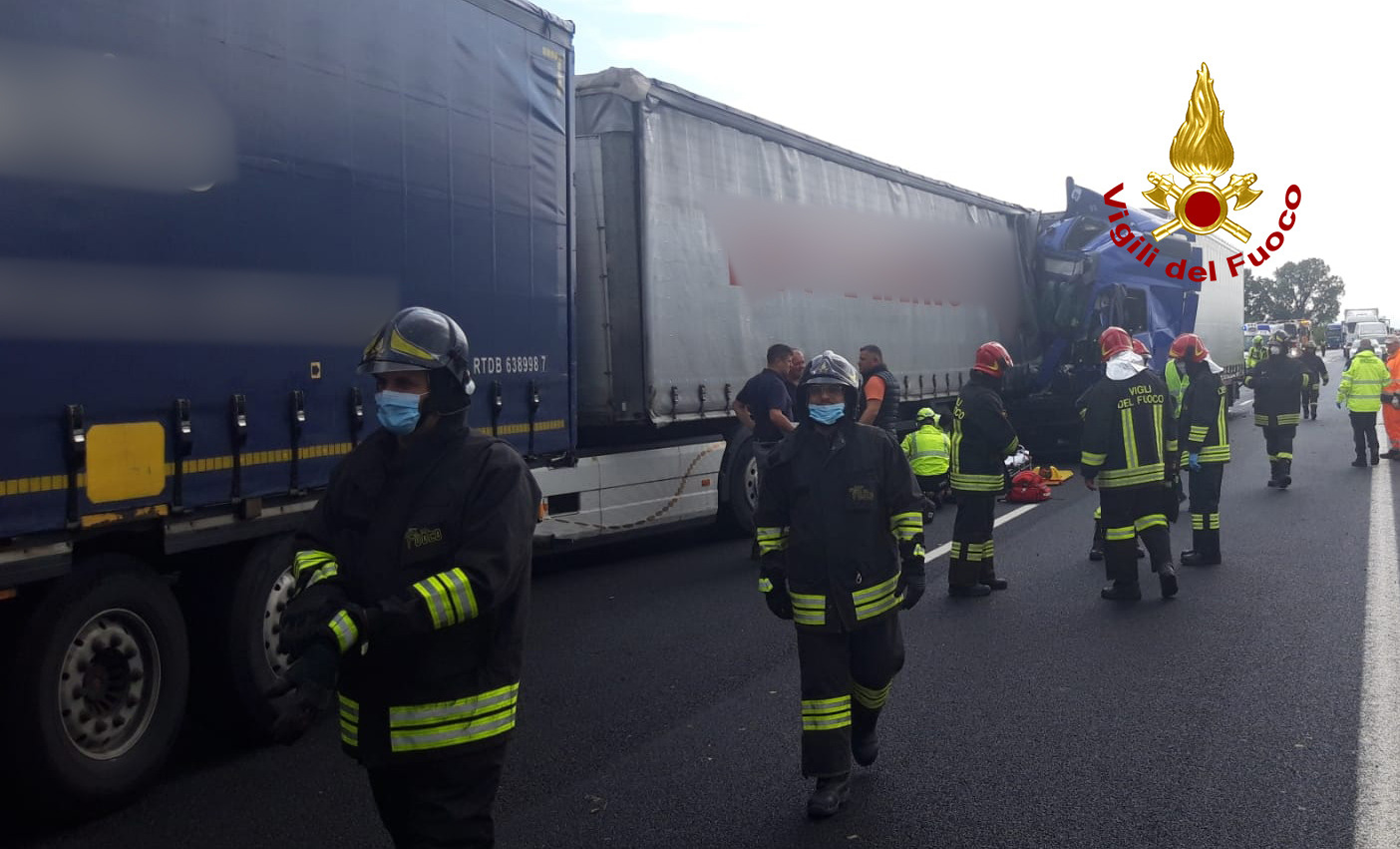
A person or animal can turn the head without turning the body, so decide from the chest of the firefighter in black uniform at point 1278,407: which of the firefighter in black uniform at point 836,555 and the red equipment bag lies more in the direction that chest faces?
the firefighter in black uniform

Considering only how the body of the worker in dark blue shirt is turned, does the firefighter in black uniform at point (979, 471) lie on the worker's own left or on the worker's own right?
on the worker's own right

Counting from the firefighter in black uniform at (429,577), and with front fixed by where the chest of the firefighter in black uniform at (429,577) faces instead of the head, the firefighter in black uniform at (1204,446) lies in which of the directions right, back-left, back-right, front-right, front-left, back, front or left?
back

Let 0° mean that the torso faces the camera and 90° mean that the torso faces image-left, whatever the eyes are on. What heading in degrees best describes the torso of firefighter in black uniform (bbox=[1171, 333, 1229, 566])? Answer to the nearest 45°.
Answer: approximately 90°

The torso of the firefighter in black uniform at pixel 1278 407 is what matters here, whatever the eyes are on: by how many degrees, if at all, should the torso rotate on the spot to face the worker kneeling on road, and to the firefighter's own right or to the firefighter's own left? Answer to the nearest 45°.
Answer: approximately 45° to the firefighter's own right

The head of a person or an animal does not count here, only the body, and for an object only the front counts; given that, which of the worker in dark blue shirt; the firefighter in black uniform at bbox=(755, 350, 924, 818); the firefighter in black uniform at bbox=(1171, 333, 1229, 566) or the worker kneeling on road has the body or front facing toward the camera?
the firefighter in black uniform at bbox=(755, 350, 924, 818)

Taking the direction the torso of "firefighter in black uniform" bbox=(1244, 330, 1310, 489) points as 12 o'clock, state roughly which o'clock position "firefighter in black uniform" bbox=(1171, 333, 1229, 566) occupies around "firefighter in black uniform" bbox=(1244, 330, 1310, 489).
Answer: "firefighter in black uniform" bbox=(1171, 333, 1229, 566) is roughly at 12 o'clock from "firefighter in black uniform" bbox=(1244, 330, 1310, 489).

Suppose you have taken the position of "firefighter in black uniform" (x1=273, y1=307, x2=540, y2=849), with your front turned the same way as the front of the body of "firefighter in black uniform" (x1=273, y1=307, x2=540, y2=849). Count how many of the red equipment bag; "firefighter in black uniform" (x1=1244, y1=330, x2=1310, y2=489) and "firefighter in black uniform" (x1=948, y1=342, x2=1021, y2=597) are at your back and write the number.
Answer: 3

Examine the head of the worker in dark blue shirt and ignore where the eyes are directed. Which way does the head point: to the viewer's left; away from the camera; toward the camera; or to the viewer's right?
to the viewer's right

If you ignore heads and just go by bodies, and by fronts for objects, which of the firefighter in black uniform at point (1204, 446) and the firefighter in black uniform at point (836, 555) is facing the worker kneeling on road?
the firefighter in black uniform at point (1204, 446)

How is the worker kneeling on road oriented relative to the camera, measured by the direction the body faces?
away from the camera
